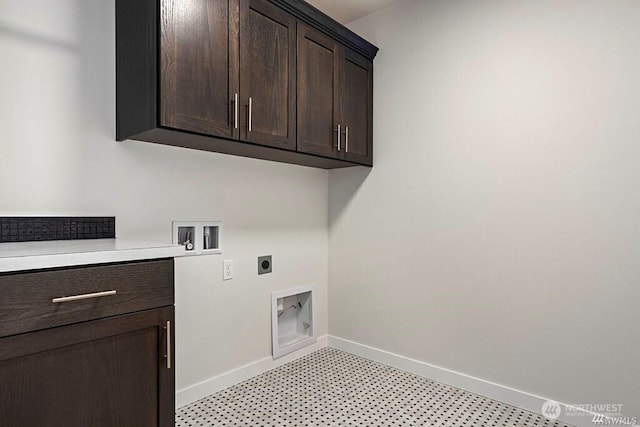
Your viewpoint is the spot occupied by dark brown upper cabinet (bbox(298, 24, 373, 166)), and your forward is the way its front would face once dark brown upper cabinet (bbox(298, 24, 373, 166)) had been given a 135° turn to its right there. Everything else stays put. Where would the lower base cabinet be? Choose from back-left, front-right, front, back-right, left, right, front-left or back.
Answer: front-left

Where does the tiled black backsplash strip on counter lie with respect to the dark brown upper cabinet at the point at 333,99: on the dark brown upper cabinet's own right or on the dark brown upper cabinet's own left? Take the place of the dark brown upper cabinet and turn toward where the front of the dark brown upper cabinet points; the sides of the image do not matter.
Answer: on the dark brown upper cabinet's own right

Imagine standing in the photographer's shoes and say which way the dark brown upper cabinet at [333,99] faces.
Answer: facing the viewer and to the right of the viewer
